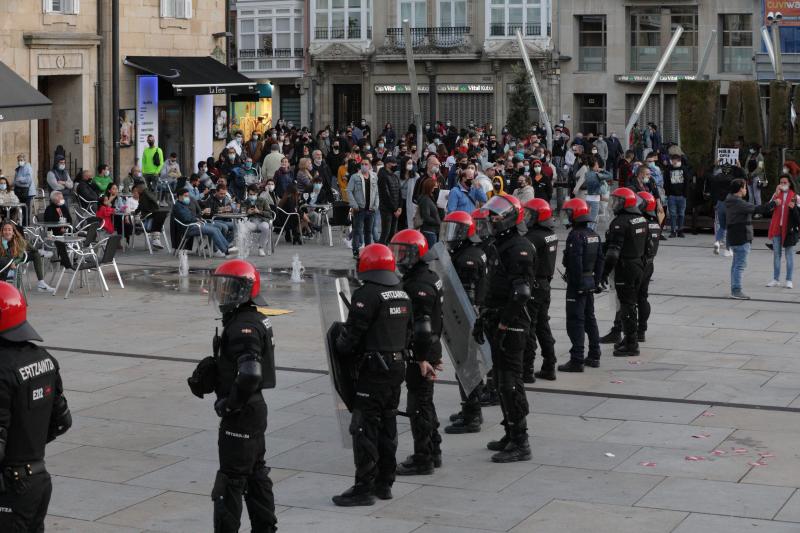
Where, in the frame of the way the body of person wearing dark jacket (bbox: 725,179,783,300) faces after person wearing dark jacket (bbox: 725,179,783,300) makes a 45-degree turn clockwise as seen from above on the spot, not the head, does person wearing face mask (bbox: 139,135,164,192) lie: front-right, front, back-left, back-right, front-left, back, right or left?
back

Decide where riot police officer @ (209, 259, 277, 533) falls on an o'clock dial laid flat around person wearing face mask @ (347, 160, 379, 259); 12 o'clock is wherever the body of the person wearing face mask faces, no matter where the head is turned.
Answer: The riot police officer is roughly at 12 o'clock from the person wearing face mask.

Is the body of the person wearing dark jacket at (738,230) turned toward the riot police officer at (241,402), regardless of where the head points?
no

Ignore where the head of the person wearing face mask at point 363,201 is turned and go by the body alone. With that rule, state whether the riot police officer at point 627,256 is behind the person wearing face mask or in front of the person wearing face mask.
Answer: in front

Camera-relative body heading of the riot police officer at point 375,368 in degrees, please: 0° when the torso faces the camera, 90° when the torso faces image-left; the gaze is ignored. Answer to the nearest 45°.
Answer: approximately 135°

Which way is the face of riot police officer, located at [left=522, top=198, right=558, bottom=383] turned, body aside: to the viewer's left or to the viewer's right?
to the viewer's left

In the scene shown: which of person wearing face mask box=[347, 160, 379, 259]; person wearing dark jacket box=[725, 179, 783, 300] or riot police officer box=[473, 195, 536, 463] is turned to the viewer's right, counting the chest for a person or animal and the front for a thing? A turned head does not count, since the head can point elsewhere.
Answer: person wearing dark jacket box=[725, 179, 783, 300]

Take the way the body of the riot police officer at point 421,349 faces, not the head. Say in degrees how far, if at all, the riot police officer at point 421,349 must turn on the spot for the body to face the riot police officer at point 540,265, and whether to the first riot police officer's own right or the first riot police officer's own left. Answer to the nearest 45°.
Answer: approximately 90° to the first riot police officer's own right

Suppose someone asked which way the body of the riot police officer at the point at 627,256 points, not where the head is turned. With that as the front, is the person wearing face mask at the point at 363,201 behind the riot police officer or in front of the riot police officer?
in front

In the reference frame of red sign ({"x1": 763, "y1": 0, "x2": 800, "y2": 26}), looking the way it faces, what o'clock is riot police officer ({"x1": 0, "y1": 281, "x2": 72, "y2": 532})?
The riot police officer is roughly at 12 o'clock from the red sign.

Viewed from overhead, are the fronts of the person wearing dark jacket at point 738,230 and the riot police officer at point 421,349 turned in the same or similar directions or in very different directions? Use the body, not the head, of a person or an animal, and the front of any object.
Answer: very different directions

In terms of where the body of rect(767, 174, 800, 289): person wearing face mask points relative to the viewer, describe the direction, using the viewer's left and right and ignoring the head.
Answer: facing the viewer and to the left of the viewer

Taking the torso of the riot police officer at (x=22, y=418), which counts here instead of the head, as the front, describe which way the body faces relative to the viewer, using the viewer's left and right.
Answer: facing away from the viewer and to the left of the viewer

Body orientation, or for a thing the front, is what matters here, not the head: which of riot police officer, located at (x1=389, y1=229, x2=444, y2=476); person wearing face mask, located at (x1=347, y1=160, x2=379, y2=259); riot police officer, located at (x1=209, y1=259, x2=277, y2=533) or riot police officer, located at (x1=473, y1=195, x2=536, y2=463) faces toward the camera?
the person wearing face mask
